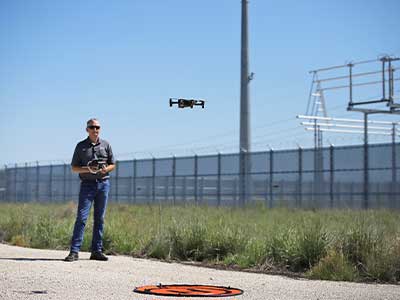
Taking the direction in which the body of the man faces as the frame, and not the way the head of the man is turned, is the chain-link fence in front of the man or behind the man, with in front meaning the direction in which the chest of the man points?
behind

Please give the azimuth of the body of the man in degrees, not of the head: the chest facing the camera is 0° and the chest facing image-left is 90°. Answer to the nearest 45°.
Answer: approximately 0°
